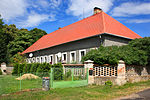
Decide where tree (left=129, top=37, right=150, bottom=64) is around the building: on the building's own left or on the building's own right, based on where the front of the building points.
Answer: on the building's own left

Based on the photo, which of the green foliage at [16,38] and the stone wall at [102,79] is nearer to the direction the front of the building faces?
the stone wall

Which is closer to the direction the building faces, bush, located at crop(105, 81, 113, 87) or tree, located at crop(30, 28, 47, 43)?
the bush

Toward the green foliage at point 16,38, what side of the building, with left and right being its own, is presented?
right

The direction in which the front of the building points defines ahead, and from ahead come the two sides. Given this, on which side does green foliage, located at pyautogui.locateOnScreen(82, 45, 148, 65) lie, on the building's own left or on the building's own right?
on the building's own left

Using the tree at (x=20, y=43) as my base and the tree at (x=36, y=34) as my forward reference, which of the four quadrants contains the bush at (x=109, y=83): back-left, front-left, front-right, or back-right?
back-right

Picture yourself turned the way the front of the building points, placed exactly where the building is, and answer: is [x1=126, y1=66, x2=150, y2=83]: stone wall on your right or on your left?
on your left

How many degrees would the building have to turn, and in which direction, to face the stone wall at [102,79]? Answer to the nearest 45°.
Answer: approximately 45° to its left

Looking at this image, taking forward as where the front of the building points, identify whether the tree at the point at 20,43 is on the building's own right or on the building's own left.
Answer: on the building's own right

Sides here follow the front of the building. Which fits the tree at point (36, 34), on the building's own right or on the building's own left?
on the building's own right

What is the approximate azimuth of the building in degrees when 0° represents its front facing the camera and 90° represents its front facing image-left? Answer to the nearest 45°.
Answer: approximately 45°
